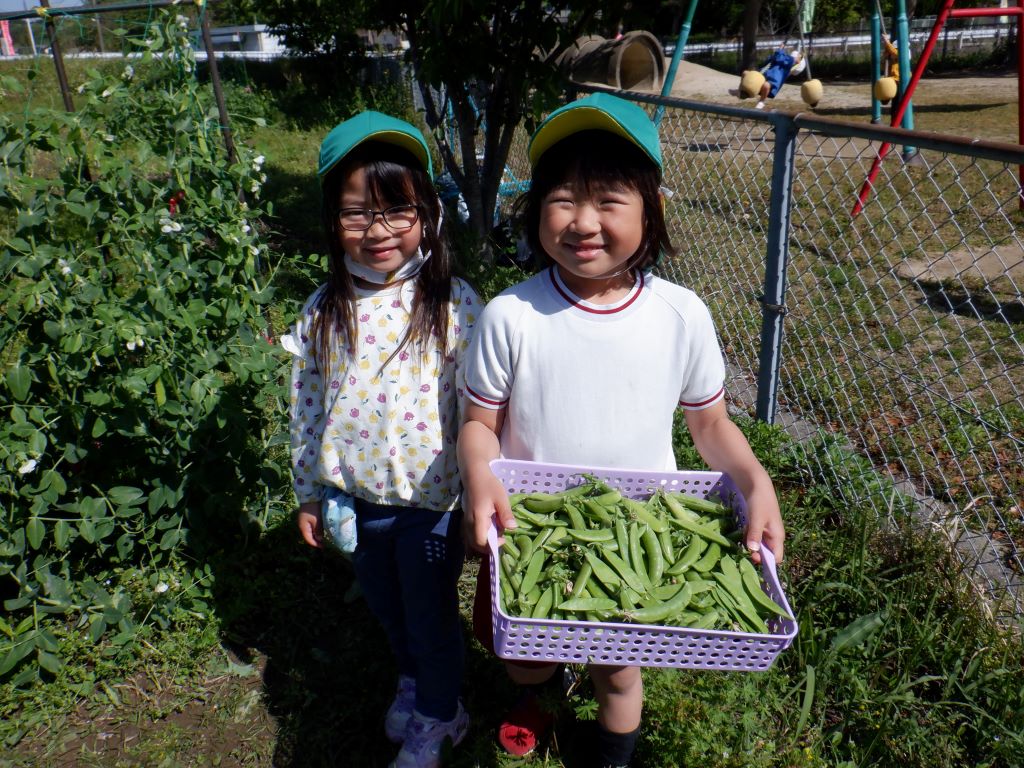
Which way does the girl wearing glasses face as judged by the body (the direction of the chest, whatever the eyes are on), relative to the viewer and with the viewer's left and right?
facing the viewer

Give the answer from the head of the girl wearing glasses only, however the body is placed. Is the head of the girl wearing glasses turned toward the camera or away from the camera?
toward the camera

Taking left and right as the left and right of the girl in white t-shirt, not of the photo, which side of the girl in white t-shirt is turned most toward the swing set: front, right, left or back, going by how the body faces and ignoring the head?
back

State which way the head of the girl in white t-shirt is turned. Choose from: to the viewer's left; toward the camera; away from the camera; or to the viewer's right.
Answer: toward the camera

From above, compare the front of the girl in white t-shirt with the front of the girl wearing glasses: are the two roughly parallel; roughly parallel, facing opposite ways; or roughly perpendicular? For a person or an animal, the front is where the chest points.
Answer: roughly parallel

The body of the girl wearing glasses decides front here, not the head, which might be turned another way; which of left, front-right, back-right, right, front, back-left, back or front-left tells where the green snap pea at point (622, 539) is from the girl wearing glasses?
front-left

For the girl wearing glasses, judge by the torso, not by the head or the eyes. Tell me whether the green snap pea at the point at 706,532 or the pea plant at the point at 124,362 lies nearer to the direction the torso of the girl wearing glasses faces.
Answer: the green snap pea

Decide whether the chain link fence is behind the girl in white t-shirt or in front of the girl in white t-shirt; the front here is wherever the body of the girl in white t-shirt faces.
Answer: behind

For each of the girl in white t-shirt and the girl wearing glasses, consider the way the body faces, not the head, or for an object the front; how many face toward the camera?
2

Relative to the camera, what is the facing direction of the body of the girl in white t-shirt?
toward the camera
